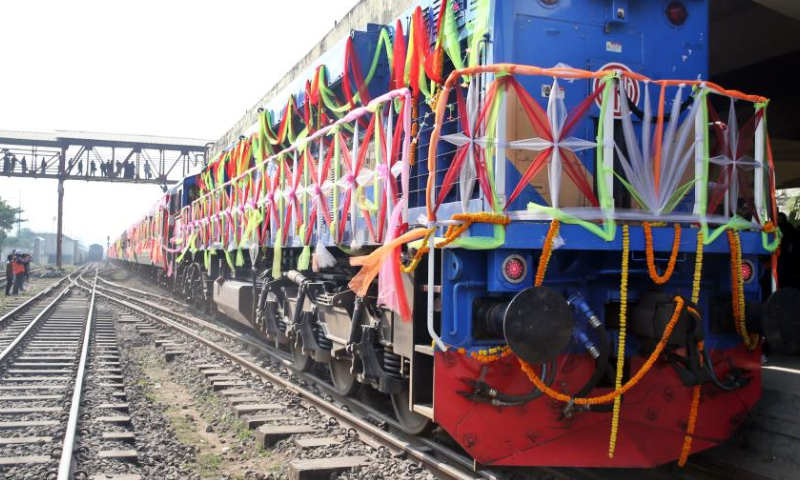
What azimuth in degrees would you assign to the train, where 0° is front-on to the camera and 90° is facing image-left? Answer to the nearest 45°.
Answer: approximately 315°

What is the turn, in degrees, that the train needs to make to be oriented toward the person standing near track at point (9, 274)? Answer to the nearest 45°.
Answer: approximately 180°
